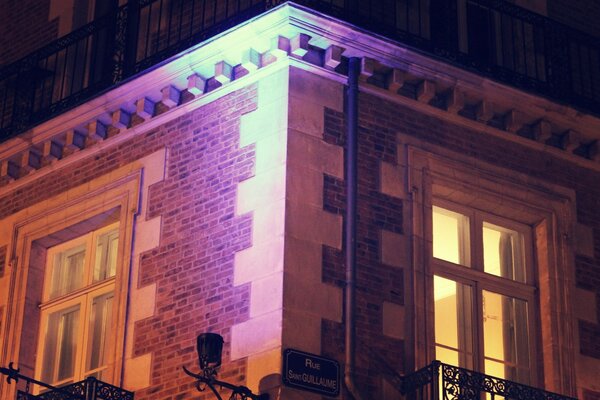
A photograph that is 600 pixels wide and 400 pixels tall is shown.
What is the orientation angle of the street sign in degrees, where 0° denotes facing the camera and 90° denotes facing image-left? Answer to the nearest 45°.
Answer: approximately 315°
